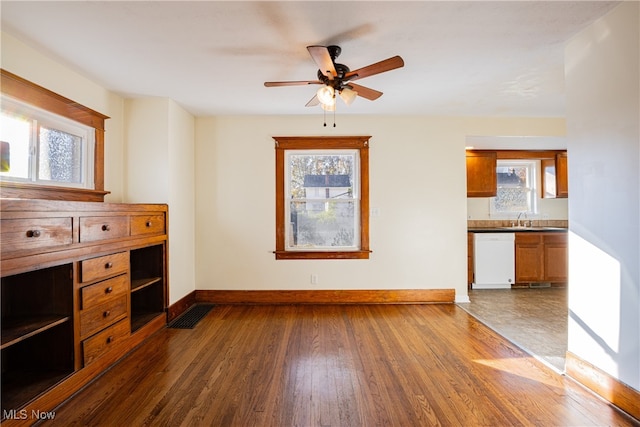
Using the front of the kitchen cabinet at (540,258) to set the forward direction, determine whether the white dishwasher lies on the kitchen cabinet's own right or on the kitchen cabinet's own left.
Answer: on the kitchen cabinet's own right

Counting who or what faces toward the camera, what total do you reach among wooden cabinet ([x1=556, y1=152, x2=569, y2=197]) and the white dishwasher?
2

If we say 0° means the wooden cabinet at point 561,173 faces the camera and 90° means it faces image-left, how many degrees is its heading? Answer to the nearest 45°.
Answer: approximately 0°

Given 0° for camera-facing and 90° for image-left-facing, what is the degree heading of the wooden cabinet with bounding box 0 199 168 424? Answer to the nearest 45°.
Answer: approximately 315°

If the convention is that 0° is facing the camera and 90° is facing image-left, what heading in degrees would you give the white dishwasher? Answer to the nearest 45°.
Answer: approximately 0°

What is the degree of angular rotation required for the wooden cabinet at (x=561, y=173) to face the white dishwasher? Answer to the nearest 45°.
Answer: approximately 45° to its right
